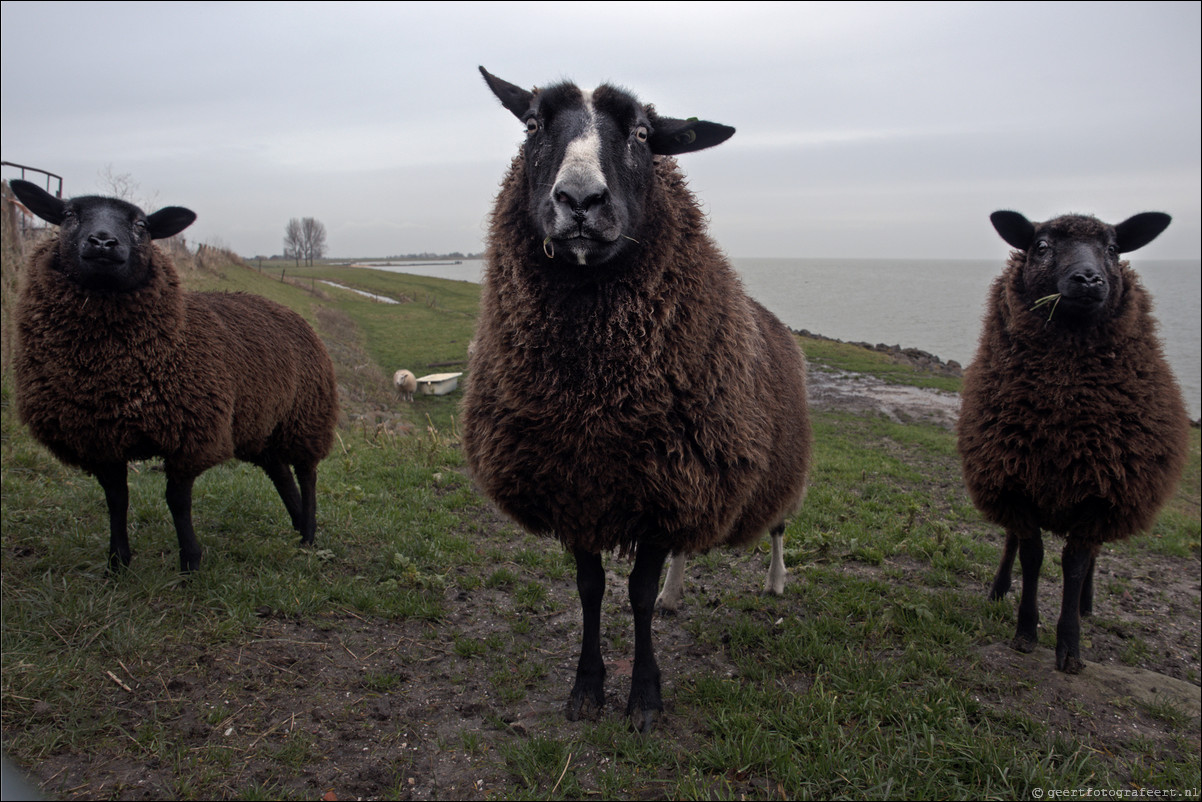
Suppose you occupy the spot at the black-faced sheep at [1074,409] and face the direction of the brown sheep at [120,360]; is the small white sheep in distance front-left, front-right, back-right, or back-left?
front-right

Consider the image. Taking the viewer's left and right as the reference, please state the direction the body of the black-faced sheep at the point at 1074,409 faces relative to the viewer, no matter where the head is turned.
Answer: facing the viewer

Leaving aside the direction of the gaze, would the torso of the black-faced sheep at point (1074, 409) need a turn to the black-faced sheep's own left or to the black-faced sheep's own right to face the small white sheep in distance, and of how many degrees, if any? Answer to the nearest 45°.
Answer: approximately 135° to the black-faced sheep's own right

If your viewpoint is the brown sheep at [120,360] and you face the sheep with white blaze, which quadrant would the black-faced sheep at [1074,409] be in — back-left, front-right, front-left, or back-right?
front-left

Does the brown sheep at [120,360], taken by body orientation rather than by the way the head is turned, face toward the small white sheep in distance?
no

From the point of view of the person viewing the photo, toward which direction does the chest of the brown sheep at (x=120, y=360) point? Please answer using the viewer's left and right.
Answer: facing the viewer and to the left of the viewer

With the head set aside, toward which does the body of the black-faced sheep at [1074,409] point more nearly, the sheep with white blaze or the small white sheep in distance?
the sheep with white blaze

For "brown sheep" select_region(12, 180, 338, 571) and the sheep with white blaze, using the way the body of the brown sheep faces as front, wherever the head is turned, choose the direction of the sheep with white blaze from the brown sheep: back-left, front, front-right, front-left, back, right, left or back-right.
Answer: left

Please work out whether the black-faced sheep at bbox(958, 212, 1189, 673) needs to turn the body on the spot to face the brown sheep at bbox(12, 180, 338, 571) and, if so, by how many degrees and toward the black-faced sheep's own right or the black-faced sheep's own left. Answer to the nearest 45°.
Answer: approximately 45° to the black-faced sheep's own right

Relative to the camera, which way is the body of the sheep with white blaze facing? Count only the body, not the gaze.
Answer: toward the camera

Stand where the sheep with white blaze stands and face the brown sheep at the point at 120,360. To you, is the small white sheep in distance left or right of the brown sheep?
right
